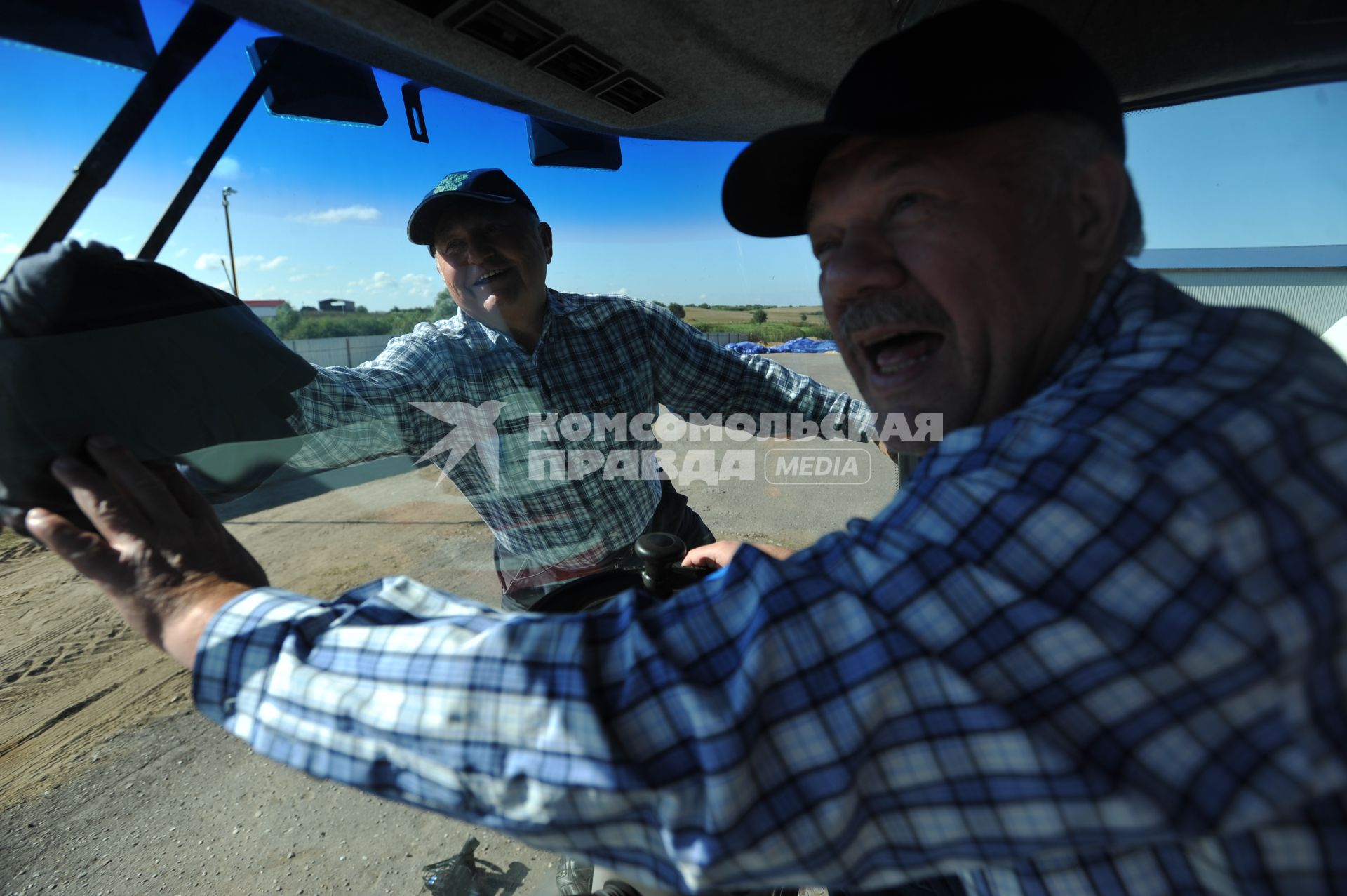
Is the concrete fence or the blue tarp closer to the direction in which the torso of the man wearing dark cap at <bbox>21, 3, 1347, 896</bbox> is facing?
the concrete fence

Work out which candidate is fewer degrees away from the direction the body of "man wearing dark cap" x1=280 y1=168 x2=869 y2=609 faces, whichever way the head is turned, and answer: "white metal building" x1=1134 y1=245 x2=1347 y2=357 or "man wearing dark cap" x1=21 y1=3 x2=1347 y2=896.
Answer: the man wearing dark cap

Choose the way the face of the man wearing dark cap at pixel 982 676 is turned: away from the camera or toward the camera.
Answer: toward the camera

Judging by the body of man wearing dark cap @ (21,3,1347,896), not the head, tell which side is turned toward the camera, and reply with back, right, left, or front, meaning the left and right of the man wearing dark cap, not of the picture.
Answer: left

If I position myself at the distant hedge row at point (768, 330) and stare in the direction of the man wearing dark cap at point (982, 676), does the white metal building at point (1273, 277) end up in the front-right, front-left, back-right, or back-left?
front-left

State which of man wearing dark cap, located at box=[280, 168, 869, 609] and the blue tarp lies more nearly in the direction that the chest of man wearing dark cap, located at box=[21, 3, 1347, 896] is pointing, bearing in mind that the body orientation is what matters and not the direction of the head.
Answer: the man wearing dark cap

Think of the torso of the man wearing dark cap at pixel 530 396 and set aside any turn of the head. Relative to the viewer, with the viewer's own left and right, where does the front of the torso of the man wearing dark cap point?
facing the viewer

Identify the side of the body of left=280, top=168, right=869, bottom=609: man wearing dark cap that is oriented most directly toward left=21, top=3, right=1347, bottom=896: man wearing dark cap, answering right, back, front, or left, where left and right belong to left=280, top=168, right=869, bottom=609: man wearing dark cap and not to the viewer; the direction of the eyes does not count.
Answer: front

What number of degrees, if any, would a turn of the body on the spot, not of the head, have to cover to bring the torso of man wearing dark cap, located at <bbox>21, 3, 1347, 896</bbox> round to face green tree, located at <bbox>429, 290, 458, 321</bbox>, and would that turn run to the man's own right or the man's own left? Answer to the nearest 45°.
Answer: approximately 45° to the man's own right
